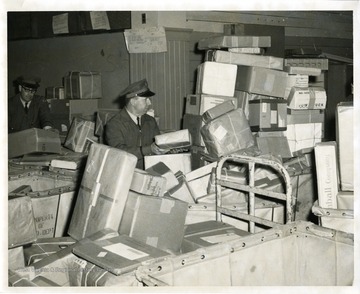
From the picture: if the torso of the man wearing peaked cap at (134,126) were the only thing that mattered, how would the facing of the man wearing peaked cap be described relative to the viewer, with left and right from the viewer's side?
facing the viewer and to the right of the viewer

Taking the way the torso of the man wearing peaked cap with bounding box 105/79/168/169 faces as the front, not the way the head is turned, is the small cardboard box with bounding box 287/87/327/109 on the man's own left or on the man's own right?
on the man's own left

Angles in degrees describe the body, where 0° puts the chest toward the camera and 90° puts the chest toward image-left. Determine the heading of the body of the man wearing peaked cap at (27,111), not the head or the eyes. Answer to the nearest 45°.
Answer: approximately 0°

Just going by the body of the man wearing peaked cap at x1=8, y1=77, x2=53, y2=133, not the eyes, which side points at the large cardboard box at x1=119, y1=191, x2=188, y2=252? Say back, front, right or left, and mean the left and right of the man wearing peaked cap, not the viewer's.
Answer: front

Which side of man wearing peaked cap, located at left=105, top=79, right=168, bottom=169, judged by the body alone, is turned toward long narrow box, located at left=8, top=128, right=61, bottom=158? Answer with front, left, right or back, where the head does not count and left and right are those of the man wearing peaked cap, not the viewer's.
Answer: back

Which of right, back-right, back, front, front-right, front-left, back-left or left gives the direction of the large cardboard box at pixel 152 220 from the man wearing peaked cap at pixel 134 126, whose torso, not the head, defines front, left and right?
front-right

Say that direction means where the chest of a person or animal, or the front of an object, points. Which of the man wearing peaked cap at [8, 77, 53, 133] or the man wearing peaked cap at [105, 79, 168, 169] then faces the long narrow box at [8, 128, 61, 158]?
the man wearing peaked cap at [8, 77, 53, 133]

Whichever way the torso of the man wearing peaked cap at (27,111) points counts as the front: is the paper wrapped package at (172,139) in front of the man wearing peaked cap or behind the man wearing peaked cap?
in front

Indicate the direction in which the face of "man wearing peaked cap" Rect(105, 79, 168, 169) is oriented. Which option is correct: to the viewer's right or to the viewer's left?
to the viewer's right

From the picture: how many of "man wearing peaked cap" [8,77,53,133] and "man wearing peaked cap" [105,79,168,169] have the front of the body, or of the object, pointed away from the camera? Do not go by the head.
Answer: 0

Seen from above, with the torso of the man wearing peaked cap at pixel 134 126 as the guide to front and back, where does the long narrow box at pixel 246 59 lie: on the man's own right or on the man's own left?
on the man's own left

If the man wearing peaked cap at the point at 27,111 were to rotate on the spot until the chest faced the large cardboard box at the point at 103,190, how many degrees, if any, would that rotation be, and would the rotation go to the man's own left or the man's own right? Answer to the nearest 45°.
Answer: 0° — they already face it

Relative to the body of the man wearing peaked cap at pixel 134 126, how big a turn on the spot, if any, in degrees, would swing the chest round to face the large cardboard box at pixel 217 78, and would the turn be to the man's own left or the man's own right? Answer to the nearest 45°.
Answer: approximately 90° to the man's own left
